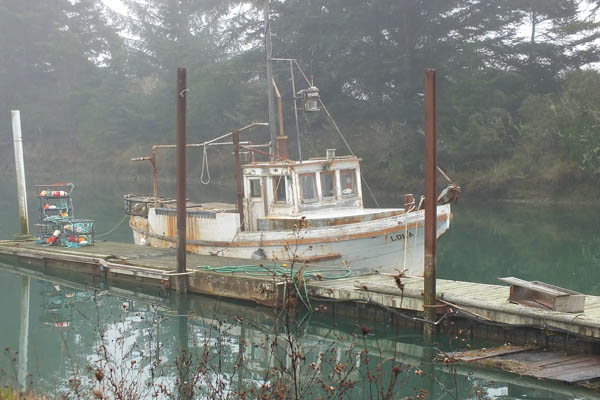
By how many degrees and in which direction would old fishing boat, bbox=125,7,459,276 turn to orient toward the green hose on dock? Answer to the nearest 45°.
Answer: approximately 45° to its right

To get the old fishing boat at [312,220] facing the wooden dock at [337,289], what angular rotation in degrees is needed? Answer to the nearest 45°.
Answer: approximately 45° to its right

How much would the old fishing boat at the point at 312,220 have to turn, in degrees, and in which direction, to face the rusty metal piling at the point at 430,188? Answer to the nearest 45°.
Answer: approximately 45° to its right

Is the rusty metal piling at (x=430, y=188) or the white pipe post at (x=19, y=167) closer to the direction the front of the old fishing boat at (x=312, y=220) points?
the rusty metal piling

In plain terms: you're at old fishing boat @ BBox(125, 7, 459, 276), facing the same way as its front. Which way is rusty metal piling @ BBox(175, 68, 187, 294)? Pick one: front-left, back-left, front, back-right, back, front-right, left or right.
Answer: right

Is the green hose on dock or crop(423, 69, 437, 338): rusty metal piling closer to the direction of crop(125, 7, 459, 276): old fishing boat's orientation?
the rusty metal piling

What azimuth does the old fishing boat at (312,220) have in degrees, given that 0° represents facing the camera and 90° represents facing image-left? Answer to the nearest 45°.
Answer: approximately 315°

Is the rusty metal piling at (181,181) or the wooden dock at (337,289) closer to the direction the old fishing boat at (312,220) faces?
the wooden dock

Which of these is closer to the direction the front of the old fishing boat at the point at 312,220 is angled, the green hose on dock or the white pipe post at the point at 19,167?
the green hose on dock

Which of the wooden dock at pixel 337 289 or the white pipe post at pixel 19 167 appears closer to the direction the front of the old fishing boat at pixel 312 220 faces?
the wooden dock
